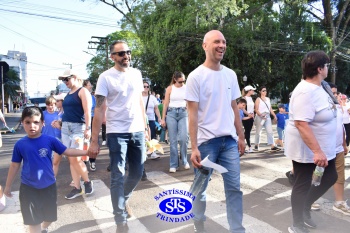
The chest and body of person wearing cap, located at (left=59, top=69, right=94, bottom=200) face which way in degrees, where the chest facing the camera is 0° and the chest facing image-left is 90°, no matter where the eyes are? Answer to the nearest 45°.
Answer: approximately 45°

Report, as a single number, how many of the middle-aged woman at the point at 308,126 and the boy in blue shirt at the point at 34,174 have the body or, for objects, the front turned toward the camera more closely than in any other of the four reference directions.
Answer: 1

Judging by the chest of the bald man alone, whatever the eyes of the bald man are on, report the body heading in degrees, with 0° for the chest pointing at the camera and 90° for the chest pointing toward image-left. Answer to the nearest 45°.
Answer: approximately 315°

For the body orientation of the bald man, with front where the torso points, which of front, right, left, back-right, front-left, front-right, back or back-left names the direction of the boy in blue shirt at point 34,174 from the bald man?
back-right
